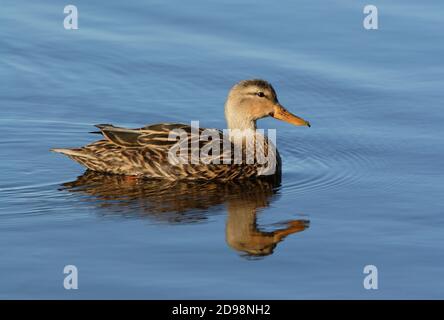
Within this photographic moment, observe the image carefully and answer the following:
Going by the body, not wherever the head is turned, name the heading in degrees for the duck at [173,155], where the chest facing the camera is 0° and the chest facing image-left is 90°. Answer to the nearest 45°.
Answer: approximately 270°
